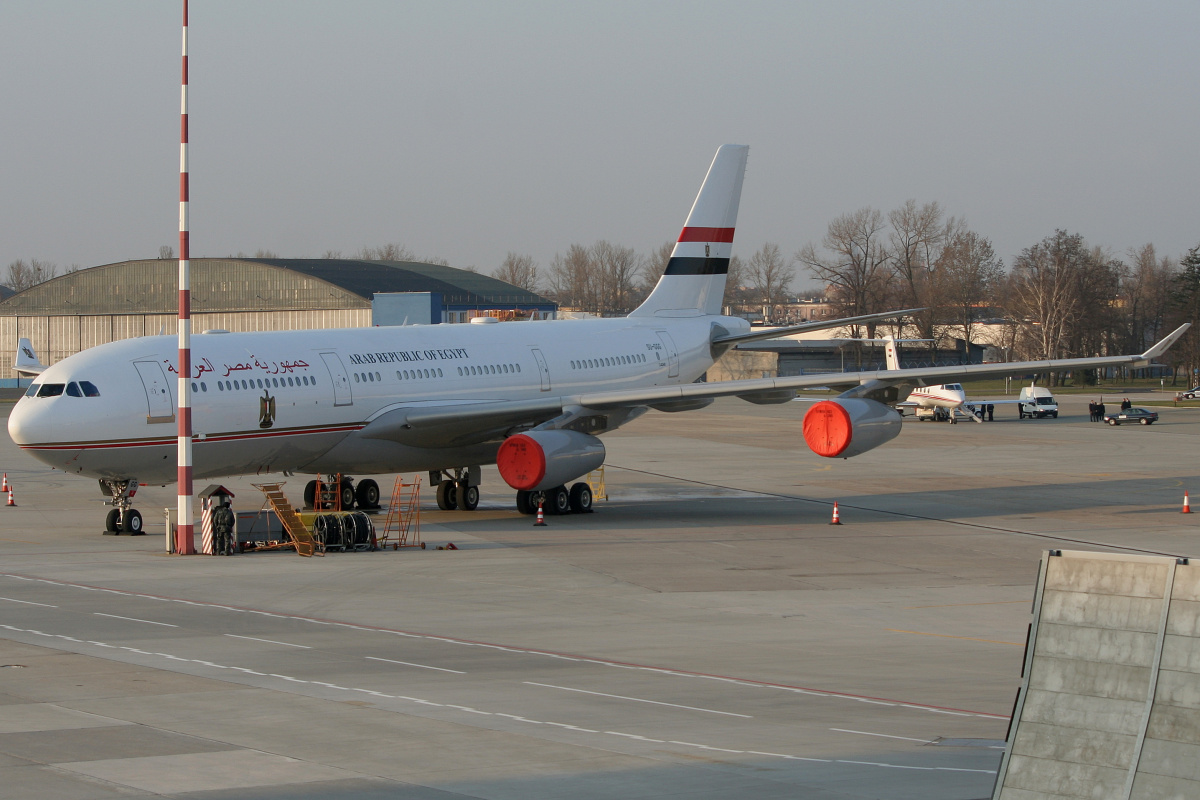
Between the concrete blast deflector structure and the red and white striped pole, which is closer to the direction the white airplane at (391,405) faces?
the red and white striped pole

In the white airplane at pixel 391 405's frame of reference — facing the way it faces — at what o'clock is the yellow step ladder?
The yellow step ladder is roughly at 11 o'clock from the white airplane.

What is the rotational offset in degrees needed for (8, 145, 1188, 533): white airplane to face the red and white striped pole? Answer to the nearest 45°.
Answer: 0° — it already faces it

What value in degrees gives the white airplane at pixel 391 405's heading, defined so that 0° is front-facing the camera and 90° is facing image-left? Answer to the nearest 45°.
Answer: approximately 45°

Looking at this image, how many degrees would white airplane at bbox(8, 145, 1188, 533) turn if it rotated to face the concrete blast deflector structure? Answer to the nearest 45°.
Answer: approximately 45° to its left
